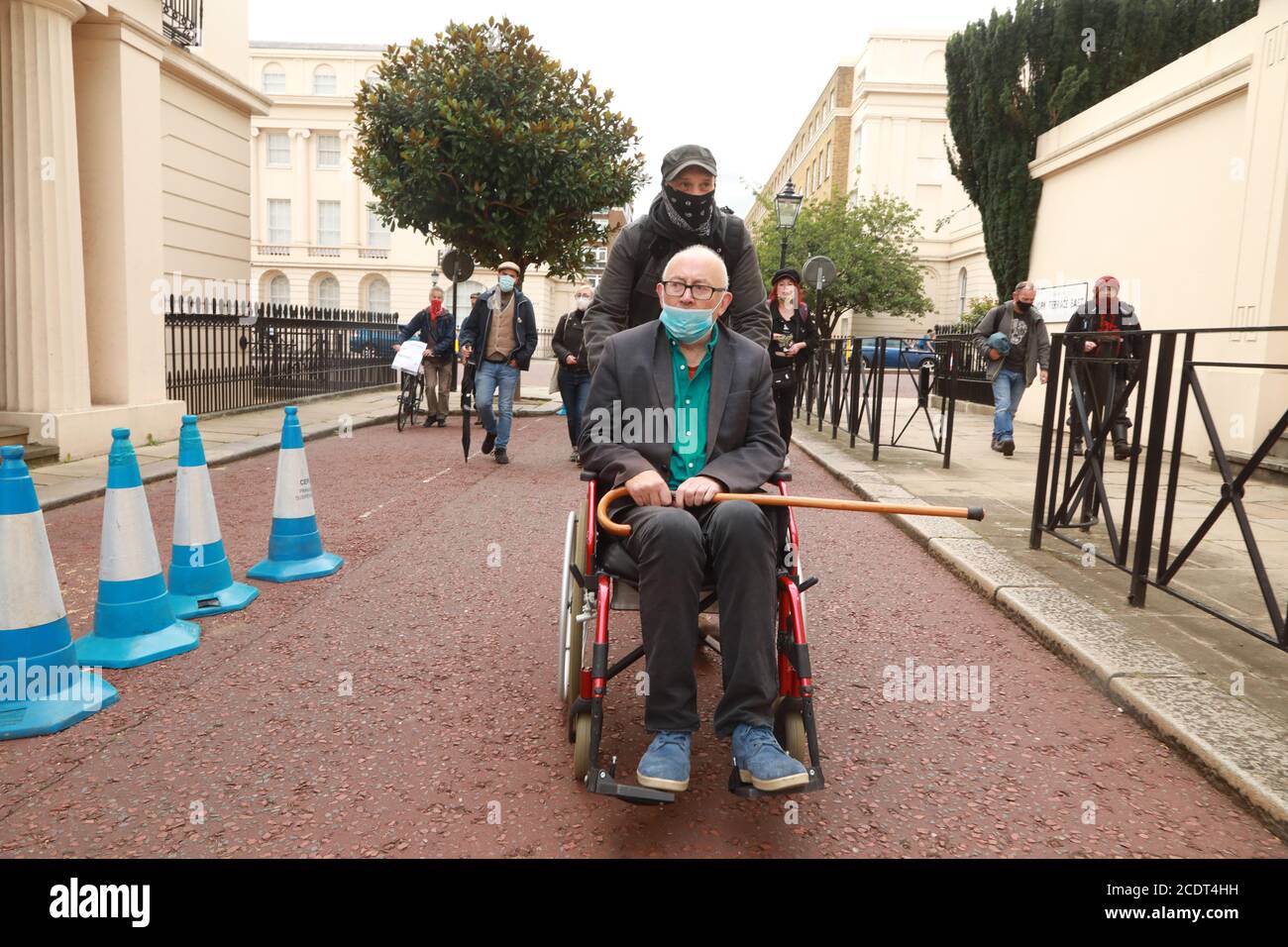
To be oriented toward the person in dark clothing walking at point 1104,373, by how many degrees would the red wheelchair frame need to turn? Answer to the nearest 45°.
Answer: approximately 135° to its left

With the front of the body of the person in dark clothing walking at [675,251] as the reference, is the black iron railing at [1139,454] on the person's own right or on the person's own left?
on the person's own left

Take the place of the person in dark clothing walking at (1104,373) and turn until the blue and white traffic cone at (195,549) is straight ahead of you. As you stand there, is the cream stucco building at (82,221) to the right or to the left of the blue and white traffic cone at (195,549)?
right

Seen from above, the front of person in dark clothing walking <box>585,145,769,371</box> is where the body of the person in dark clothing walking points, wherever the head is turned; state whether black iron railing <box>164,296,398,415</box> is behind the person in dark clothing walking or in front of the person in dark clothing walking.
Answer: behind

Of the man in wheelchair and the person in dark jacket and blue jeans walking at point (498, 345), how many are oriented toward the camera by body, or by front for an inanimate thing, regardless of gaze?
2

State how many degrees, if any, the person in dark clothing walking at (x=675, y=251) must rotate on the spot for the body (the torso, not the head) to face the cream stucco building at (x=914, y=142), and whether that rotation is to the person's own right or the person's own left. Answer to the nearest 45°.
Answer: approximately 180°
